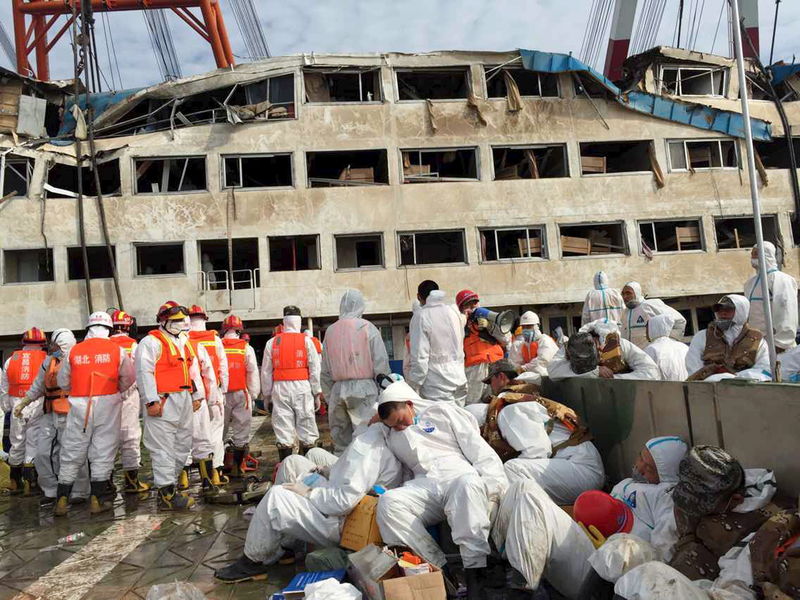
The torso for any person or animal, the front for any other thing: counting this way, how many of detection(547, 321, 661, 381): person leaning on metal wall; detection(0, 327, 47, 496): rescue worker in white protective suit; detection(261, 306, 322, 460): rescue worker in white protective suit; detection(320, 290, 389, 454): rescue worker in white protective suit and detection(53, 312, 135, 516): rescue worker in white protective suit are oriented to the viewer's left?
0

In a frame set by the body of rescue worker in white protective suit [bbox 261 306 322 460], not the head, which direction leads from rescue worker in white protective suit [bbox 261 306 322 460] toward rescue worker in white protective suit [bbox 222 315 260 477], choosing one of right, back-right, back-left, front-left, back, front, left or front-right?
left

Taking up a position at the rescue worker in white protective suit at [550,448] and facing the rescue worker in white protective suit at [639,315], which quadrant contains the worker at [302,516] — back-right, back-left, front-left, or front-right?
back-left

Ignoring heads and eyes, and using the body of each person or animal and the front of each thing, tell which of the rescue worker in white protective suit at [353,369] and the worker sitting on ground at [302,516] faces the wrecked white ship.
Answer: the rescue worker in white protective suit

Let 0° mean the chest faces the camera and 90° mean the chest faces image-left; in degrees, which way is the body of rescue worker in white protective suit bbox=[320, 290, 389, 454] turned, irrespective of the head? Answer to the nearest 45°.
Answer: approximately 180°

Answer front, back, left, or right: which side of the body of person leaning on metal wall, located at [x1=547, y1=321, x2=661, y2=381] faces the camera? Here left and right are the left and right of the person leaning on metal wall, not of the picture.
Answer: front

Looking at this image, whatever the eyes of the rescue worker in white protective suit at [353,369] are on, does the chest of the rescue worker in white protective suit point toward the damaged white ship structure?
yes

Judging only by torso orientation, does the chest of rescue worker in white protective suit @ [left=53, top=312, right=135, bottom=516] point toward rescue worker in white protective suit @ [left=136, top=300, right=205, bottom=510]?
no

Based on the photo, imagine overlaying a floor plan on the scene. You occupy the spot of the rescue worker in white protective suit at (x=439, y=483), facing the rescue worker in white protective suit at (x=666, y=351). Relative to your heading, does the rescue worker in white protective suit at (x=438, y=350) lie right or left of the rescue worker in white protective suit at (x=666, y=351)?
left

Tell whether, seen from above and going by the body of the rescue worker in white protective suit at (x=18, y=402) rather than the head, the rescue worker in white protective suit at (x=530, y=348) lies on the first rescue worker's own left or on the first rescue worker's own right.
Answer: on the first rescue worker's own right

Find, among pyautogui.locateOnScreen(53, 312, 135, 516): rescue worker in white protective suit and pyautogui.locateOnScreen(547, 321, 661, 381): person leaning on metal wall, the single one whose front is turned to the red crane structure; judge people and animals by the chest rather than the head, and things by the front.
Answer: the rescue worker in white protective suit

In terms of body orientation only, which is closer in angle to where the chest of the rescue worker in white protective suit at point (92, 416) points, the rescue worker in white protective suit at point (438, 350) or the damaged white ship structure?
the damaged white ship structure

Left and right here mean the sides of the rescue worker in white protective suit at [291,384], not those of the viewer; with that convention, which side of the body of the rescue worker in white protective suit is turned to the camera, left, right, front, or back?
back

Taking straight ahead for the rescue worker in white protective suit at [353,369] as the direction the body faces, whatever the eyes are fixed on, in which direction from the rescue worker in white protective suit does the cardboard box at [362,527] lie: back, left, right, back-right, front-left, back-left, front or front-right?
back

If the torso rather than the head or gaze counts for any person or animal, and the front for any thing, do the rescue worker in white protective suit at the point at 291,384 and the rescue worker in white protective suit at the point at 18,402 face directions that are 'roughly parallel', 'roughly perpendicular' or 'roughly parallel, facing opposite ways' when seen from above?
roughly parallel
